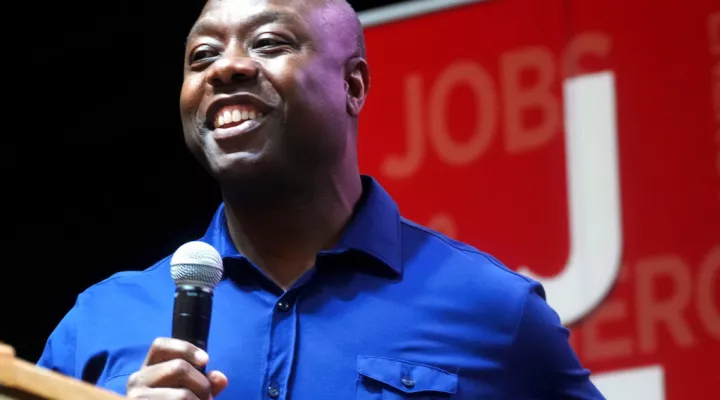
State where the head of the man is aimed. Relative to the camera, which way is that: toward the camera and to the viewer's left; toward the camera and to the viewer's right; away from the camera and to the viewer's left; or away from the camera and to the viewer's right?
toward the camera and to the viewer's left

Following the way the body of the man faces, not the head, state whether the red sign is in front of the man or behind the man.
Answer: behind

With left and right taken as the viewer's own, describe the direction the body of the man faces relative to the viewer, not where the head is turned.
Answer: facing the viewer and to the left of the viewer
